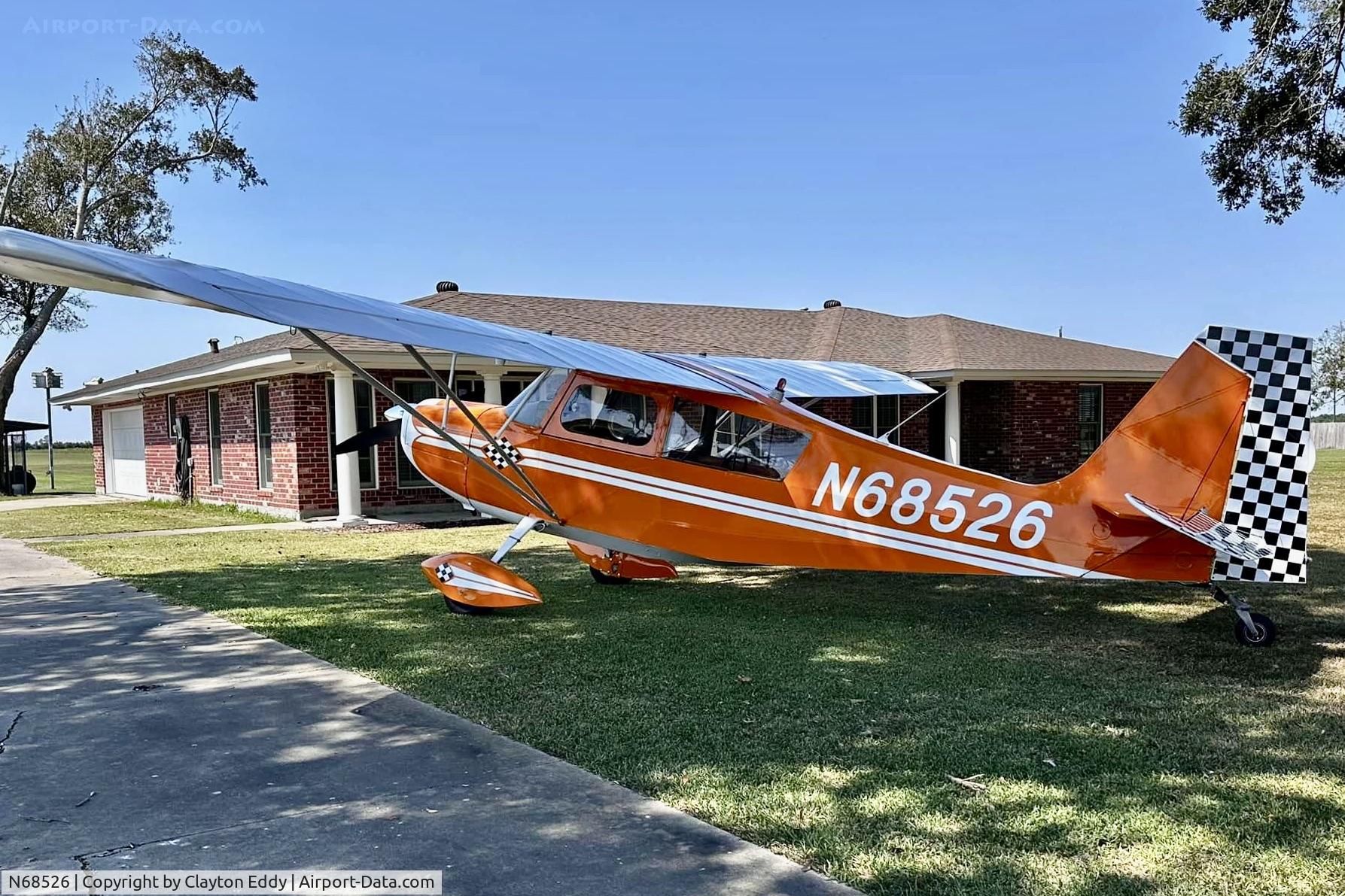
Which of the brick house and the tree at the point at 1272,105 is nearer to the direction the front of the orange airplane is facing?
the brick house

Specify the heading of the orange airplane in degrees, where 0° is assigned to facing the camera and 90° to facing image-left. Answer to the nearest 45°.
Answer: approximately 135°
